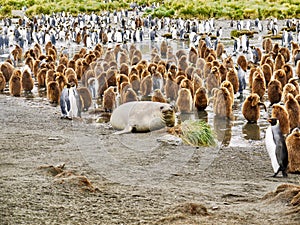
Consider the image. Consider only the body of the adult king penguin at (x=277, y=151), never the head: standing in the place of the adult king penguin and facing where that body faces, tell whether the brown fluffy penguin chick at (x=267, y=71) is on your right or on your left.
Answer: on your right

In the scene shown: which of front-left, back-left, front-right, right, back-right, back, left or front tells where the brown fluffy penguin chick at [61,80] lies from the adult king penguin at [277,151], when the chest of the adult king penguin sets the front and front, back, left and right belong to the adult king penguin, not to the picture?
front-right

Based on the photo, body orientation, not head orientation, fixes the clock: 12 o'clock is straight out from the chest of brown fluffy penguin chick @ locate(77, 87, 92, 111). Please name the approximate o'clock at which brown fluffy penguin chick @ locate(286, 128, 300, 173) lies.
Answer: brown fluffy penguin chick @ locate(286, 128, 300, 173) is roughly at 8 o'clock from brown fluffy penguin chick @ locate(77, 87, 92, 111).

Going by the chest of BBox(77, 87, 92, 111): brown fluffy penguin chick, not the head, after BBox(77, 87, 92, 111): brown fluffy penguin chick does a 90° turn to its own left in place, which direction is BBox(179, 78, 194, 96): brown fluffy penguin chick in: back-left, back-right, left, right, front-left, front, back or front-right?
left

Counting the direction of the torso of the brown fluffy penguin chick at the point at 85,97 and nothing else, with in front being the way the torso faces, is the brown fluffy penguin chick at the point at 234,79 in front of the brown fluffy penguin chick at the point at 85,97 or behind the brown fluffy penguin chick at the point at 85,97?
behind

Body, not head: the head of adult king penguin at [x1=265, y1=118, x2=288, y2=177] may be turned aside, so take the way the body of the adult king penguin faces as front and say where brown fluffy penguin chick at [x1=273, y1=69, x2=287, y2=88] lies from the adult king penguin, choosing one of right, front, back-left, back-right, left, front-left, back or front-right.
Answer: right

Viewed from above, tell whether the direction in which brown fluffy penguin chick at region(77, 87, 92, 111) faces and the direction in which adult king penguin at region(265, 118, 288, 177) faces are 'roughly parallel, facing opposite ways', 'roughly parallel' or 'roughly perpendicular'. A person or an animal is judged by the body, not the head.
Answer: roughly parallel

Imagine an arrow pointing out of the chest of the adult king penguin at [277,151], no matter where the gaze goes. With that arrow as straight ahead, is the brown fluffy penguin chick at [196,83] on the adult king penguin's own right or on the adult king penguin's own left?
on the adult king penguin's own right

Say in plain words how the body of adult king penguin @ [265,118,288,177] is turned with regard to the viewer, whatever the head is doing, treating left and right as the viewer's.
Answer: facing to the left of the viewer

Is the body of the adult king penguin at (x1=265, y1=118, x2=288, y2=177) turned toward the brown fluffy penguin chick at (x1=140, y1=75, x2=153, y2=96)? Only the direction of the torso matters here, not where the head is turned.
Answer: no

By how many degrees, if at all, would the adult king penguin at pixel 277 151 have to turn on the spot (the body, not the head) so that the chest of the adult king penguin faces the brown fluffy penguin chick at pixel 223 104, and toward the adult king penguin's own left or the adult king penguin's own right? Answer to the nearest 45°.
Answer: approximately 90° to the adult king penguin's own right
